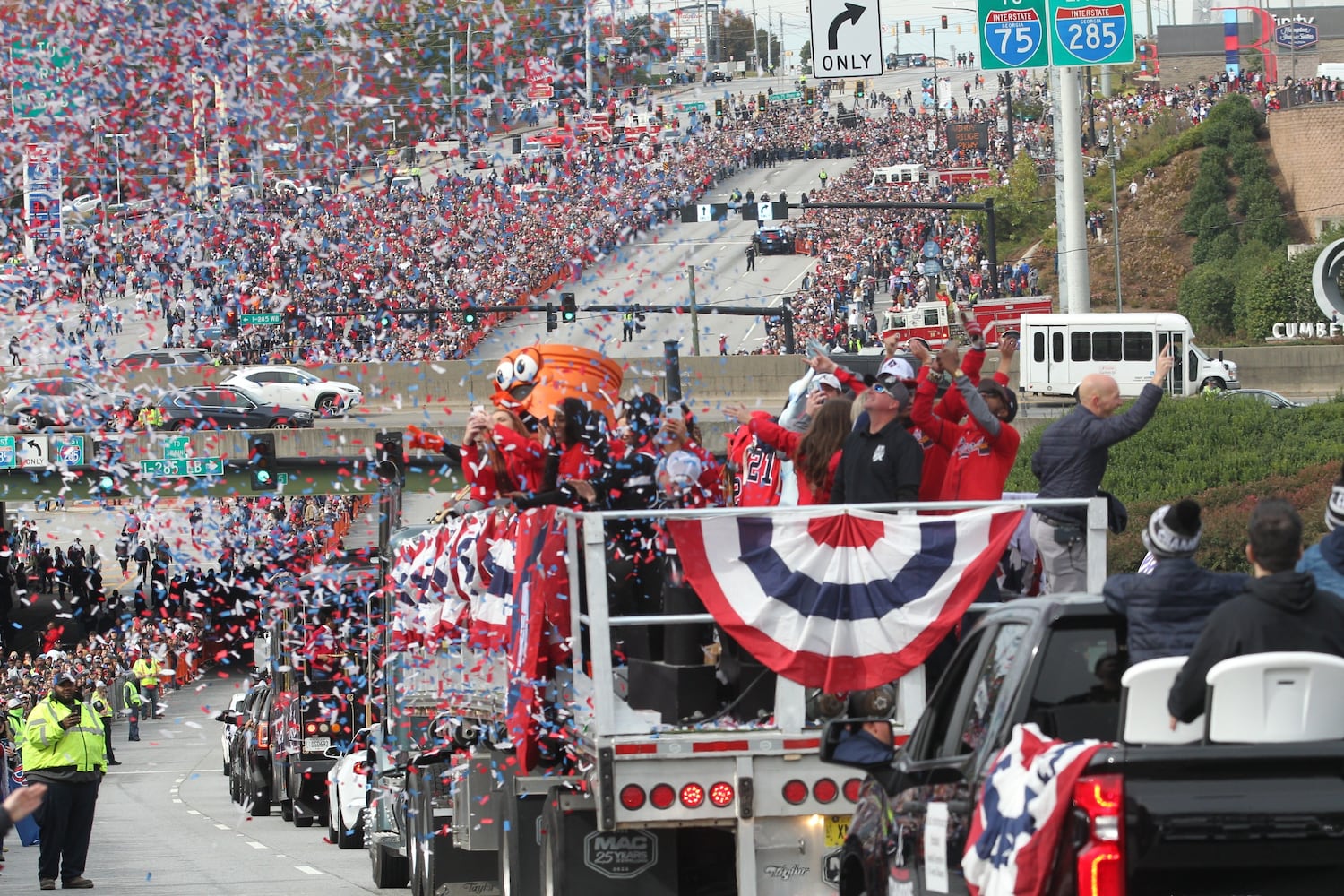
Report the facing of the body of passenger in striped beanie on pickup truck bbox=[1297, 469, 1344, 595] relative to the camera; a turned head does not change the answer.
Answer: away from the camera

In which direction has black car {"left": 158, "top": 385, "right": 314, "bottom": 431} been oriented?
to the viewer's right

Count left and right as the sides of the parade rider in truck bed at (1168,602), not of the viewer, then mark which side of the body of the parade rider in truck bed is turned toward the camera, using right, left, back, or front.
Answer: back

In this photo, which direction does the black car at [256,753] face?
away from the camera

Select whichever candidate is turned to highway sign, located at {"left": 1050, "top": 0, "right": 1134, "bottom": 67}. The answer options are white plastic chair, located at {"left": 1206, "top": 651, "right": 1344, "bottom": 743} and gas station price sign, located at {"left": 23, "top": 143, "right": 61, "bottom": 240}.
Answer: the white plastic chair

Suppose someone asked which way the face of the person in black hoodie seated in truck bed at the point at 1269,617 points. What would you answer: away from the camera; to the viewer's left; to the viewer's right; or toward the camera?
away from the camera

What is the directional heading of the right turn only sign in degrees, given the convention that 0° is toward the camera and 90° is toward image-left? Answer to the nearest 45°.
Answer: approximately 0°

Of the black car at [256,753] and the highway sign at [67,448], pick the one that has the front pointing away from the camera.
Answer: the black car
